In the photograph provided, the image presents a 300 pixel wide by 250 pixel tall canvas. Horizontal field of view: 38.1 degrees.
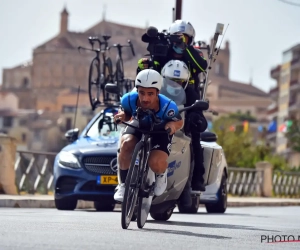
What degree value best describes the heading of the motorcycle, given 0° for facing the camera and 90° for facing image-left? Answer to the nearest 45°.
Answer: approximately 45°

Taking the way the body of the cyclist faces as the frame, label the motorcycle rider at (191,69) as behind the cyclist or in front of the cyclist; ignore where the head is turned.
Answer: behind

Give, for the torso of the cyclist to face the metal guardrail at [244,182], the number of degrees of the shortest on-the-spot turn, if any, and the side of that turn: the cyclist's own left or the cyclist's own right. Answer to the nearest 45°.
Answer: approximately 180°

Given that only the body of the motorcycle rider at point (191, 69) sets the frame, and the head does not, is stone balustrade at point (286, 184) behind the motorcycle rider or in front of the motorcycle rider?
behind

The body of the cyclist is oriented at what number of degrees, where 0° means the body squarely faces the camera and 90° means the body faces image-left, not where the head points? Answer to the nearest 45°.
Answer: approximately 0°
